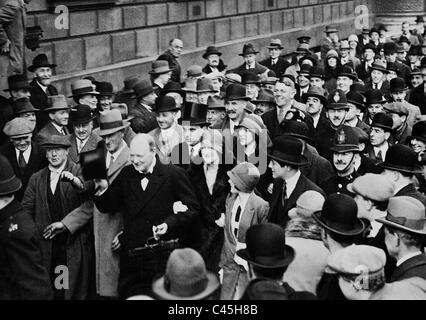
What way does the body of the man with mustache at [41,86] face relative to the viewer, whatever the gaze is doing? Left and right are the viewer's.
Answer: facing the viewer and to the right of the viewer

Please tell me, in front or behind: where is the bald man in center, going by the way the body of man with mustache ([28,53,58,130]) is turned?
in front
